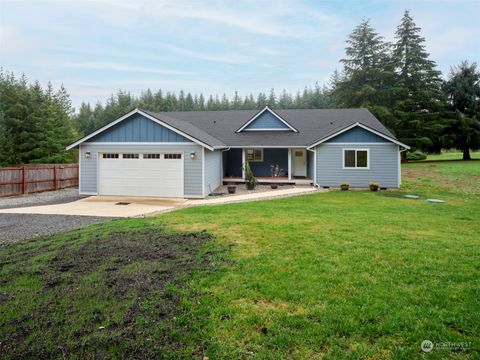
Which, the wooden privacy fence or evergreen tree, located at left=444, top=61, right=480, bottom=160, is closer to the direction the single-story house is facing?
the wooden privacy fence

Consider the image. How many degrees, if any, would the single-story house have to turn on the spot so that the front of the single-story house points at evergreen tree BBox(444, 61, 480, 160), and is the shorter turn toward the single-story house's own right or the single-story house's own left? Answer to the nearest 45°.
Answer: approximately 135° to the single-story house's own left

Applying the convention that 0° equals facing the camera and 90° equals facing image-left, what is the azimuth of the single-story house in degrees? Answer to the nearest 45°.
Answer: approximately 0°

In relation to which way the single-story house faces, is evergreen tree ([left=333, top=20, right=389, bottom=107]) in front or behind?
behind

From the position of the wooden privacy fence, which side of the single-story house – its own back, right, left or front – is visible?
right

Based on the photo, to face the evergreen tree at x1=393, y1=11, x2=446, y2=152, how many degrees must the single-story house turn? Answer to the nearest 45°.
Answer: approximately 135° to its left
